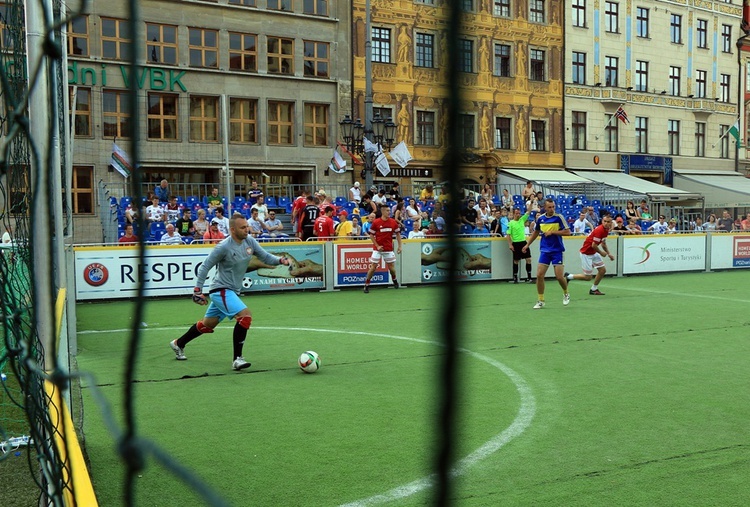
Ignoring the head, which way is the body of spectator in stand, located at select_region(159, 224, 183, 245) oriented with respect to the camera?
toward the camera

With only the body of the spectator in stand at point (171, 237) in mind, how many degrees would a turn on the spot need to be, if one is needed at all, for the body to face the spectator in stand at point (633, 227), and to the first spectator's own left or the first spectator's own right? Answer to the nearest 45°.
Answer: approximately 90° to the first spectator's own left

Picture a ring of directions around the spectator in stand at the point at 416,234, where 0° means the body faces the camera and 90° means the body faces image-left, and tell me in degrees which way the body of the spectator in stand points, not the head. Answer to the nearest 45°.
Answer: approximately 0°

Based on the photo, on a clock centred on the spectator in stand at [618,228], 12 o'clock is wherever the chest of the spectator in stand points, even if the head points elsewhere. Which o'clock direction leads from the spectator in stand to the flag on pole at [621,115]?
The flag on pole is roughly at 6 o'clock from the spectator in stand.

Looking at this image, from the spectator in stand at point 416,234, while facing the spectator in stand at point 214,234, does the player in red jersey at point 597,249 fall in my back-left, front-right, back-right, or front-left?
back-left

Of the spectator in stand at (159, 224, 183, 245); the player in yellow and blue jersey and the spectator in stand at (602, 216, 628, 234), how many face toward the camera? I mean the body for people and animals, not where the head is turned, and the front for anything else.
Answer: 3

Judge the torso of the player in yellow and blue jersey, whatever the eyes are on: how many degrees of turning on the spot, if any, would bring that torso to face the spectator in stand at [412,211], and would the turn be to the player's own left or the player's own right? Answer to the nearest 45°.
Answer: approximately 135° to the player's own right

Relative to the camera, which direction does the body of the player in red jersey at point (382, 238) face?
toward the camera

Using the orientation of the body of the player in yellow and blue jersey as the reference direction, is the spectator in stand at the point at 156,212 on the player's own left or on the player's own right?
on the player's own right

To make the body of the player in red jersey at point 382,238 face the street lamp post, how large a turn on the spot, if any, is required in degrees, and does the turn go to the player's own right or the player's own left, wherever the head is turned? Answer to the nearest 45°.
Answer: approximately 180°

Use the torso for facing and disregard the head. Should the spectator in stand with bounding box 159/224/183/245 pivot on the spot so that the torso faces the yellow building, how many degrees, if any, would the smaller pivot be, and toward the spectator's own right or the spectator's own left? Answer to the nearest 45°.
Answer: approximately 135° to the spectator's own left

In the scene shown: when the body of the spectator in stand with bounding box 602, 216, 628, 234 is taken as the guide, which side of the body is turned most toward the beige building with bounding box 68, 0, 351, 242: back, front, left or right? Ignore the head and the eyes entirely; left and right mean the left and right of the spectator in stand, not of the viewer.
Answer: right

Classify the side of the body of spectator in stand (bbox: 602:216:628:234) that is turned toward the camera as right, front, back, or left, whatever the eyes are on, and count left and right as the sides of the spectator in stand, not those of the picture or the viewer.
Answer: front
